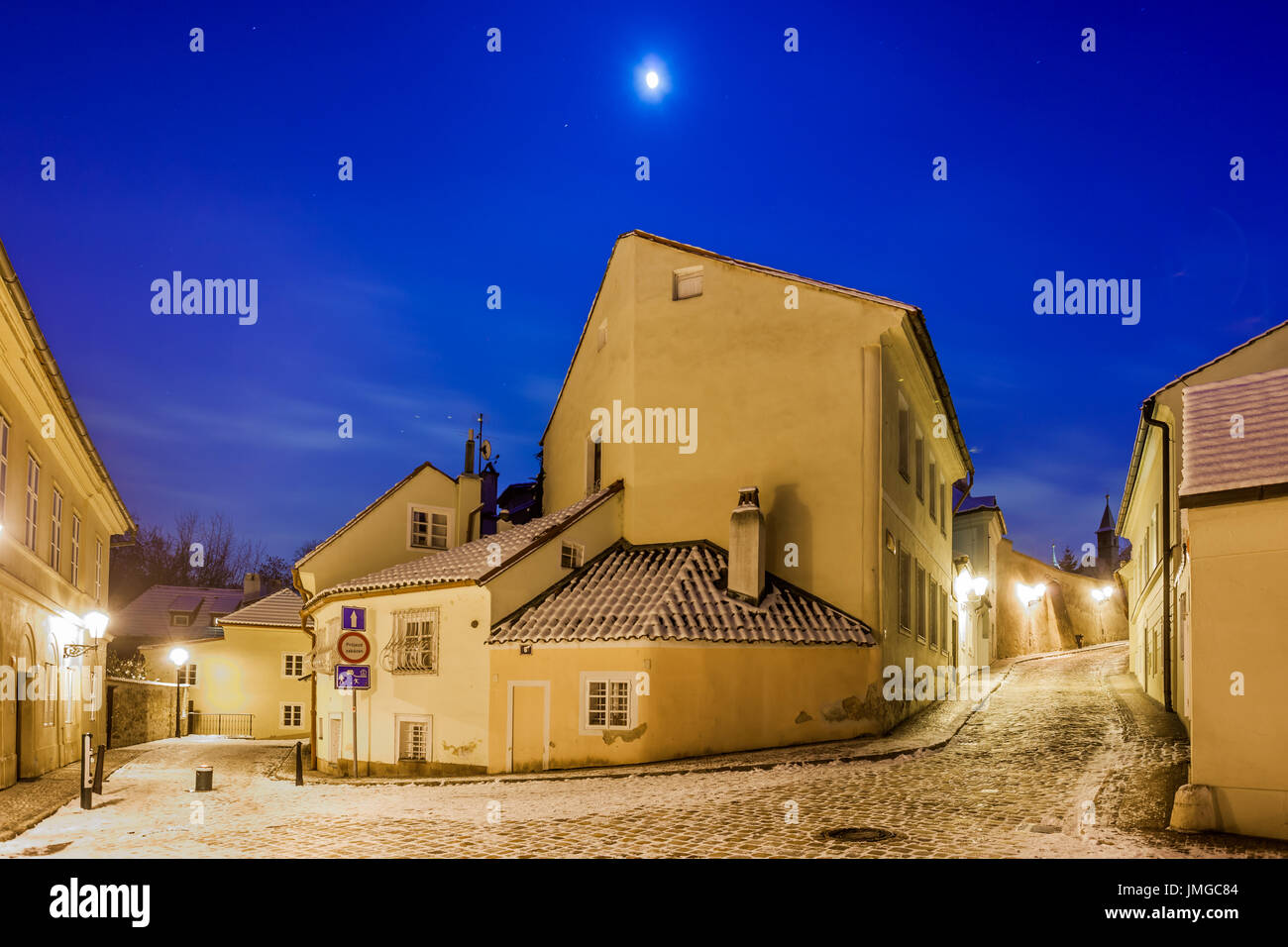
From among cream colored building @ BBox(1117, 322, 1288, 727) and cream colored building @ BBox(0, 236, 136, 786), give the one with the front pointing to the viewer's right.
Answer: cream colored building @ BBox(0, 236, 136, 786)

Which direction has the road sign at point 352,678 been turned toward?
toward the camera

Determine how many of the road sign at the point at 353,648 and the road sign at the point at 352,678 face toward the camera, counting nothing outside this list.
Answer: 2

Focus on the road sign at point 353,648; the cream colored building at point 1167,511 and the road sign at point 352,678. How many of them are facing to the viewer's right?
0

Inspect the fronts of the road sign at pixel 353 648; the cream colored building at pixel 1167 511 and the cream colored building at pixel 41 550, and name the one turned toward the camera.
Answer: the road sign

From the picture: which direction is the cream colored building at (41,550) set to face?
to the viewer's right

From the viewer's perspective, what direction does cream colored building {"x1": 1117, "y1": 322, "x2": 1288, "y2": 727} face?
to the viewer's left

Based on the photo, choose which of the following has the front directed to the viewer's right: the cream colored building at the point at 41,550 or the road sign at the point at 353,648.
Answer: the cream colored building

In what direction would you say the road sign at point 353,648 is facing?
toward the camera

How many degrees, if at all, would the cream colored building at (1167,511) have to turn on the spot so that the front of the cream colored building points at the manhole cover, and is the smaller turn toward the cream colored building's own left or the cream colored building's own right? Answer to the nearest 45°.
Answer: approximately 90° to the cream colored building's own left

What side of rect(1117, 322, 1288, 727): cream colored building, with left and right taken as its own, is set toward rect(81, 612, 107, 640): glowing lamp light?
front

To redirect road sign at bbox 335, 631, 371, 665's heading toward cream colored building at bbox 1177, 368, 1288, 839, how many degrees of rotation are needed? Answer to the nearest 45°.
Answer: approximately 45° to its left
